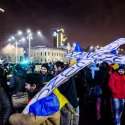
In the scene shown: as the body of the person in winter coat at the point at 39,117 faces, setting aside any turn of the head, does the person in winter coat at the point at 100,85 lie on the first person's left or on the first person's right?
on the first person's right

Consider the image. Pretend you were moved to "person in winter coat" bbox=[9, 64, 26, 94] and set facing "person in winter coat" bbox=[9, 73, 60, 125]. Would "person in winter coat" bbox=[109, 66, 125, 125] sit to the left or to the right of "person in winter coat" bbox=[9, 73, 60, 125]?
left
